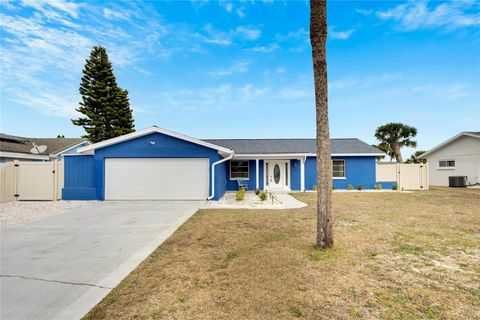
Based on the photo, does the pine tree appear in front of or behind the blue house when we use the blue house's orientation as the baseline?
behind

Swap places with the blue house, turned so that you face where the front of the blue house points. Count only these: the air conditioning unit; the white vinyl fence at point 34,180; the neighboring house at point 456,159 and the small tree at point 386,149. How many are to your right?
1

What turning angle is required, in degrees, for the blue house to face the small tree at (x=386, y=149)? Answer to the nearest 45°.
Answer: approximately 135° to its left

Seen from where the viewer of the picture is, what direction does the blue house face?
facing the viewer

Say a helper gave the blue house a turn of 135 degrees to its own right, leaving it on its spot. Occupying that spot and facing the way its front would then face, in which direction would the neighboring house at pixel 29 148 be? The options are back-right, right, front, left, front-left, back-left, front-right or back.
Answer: front

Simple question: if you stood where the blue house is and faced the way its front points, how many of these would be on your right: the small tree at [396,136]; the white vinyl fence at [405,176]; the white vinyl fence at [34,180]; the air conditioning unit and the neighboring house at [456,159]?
1

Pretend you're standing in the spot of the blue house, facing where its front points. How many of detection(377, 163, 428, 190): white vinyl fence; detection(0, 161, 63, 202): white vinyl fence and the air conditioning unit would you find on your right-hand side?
1

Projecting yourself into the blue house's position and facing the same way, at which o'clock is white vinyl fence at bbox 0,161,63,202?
The white vinyl fence is roughly at 3 o'clock from the blue house.

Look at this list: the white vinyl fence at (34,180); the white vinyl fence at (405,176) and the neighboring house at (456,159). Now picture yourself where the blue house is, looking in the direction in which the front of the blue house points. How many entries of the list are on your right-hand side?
1
